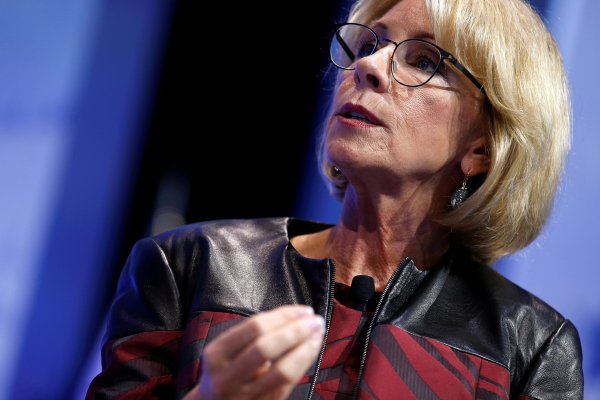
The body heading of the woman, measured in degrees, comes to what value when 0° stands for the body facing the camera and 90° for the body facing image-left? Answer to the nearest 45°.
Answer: approximately 0°
